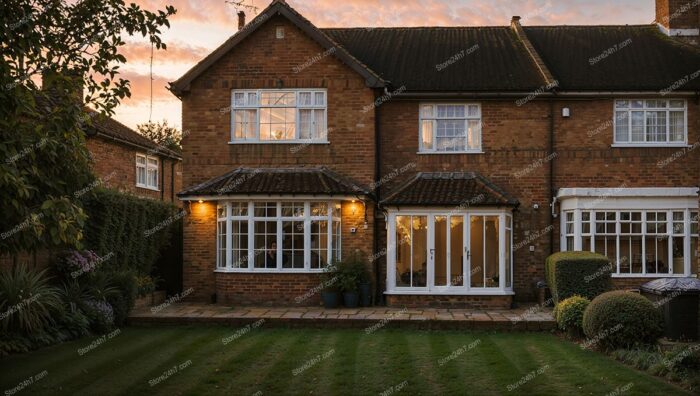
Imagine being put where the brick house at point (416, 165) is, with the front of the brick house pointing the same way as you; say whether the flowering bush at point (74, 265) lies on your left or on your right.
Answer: on your right

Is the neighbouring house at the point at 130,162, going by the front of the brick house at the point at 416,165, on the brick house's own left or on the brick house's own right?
on the brick house's own right

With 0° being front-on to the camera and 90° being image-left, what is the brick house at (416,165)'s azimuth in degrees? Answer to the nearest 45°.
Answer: approximately 0°

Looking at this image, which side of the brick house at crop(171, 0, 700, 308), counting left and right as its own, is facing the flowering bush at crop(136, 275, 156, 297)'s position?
right

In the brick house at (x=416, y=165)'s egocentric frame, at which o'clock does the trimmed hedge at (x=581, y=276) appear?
The trimmed hedge is roughly at 10 o'clock from the brick house.

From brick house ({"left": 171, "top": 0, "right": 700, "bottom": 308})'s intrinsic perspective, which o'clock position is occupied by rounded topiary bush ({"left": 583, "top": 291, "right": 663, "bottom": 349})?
The rounded topiary bush is roughly at 11 o'clock from the brick house.

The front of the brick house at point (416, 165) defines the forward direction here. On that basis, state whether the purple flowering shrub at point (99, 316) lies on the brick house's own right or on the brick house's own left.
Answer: on the brick house's own right
